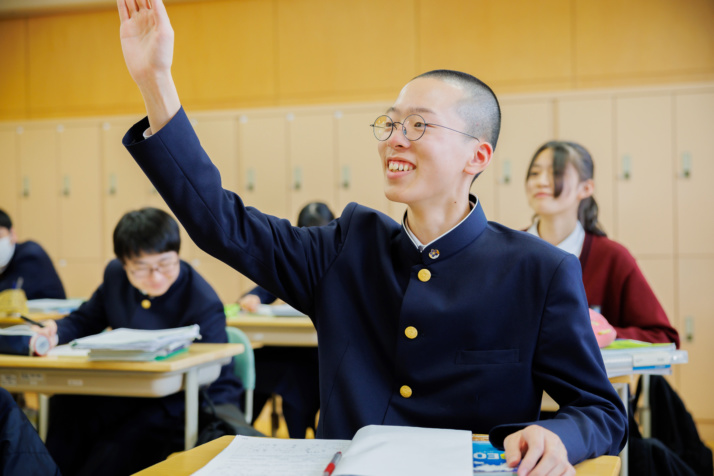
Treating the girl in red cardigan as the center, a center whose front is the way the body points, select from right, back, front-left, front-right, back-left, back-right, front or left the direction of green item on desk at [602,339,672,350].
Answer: front-left

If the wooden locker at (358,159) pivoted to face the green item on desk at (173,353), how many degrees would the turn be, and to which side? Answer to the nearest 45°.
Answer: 0° — it already faces it

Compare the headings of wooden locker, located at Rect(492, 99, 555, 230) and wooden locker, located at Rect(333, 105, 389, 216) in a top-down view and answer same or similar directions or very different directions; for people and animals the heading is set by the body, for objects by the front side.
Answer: same or similar directions

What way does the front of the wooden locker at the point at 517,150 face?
toward the camera

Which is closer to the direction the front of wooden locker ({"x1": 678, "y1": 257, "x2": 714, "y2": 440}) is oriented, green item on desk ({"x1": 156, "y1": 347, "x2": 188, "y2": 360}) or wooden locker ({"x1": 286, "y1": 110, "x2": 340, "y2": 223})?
the green item on desk

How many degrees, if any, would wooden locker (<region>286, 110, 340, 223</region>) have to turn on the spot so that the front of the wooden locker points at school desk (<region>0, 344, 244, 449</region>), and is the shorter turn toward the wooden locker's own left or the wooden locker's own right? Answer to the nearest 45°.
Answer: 0° — it already faces it

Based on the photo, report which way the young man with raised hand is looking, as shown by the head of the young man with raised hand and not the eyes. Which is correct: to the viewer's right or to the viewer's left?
to the viewer's left

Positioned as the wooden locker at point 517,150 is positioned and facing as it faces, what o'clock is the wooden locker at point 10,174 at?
the wooden locker at point 10,174 is roughly at 3 o'clock from the wooden locker at point 517,150.

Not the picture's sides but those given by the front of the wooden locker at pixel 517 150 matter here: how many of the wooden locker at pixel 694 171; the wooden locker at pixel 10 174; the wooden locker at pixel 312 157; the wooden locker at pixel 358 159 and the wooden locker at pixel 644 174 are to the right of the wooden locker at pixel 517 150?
3

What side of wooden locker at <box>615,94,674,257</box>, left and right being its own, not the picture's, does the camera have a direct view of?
front

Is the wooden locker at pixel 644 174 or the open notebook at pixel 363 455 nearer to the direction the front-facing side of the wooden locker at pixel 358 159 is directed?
the open notebook

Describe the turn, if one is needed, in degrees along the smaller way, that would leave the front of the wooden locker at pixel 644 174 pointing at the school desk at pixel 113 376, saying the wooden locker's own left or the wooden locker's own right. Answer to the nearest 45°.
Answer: approximately 45° to the wooden locker's own right

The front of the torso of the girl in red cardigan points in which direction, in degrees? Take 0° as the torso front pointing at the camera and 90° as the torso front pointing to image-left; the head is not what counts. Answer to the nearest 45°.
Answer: approximately 45°

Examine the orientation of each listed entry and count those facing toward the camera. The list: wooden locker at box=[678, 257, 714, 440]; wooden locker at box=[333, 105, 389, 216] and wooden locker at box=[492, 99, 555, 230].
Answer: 3
